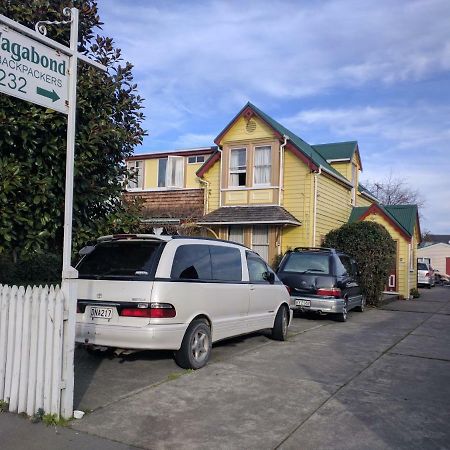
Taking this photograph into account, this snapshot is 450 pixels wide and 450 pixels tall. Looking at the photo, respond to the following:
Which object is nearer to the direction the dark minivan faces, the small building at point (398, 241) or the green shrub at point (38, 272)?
the small building

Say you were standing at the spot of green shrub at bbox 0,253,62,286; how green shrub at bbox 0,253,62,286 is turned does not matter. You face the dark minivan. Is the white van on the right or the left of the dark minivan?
right

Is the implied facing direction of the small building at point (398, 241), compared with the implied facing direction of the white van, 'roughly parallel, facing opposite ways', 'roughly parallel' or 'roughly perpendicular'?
roughly parallel, facing opposite ways

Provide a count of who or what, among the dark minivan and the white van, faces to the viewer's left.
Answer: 0

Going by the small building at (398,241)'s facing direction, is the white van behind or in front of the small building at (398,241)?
in front

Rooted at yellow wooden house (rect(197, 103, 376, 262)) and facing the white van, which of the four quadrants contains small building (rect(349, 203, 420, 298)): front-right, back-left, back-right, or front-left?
back-left

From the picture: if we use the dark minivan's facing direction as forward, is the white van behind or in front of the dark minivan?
behind

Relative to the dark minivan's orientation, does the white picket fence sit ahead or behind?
behind

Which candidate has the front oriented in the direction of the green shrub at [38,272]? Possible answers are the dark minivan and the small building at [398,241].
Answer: the small building

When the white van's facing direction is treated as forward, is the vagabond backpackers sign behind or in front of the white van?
behind

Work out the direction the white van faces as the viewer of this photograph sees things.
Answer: facing away from the viewer and to the right of the viewer
